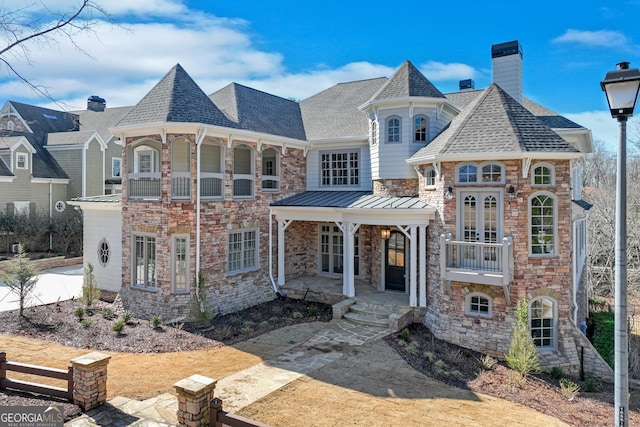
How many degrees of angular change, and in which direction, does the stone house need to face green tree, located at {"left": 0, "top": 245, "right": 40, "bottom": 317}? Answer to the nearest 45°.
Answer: approximately 90° to its right

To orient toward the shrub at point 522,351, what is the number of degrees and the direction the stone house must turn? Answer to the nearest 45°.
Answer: approximately 45° to its left

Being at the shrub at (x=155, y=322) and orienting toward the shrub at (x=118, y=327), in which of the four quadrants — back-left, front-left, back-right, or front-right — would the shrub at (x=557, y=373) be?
back-left

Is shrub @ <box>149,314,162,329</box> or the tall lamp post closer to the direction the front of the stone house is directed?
the tall lamp post

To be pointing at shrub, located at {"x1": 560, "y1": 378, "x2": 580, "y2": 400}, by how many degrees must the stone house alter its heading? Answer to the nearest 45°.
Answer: approximately 45° to its left

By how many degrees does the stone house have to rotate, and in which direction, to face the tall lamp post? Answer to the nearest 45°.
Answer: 0° — it already faces it

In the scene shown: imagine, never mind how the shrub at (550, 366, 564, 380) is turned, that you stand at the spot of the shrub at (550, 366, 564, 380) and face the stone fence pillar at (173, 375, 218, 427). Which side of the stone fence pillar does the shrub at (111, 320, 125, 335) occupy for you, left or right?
right

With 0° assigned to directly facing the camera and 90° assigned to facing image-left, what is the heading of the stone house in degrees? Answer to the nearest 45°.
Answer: approximately 0°

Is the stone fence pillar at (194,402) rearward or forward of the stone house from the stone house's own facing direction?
forward

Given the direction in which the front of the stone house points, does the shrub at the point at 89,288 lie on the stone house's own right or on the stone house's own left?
on the stone house's own right
